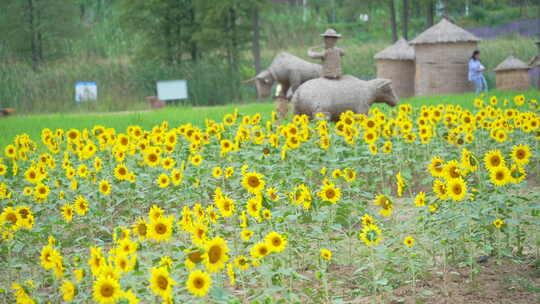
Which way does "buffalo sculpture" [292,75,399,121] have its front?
to the viewer's right

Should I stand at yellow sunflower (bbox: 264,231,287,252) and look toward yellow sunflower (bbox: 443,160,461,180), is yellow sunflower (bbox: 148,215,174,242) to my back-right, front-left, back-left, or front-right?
back-left

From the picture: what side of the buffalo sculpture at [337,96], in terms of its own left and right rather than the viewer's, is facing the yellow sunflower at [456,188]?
right

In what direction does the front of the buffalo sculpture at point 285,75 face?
to the viewer's left

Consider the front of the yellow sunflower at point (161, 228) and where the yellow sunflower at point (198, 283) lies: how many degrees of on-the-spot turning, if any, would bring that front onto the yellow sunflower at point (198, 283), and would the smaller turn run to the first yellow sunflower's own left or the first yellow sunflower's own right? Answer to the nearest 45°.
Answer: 0° — it already faces it

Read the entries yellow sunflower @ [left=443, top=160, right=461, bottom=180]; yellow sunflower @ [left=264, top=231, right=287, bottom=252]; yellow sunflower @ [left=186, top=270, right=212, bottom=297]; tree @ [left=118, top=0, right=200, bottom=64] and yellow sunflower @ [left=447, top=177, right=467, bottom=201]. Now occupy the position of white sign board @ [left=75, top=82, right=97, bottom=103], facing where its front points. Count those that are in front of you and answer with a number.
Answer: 4

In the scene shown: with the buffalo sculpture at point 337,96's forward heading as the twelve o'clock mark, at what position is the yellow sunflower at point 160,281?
The yellow sunflower is roughly at 3 o'clock from the buffalo sculpture.

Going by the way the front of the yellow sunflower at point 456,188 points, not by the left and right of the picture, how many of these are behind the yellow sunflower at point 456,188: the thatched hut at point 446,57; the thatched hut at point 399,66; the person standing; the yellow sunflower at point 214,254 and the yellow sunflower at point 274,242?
3

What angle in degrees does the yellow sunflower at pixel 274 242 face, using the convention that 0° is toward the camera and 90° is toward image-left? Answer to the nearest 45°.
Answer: approximately 0°
